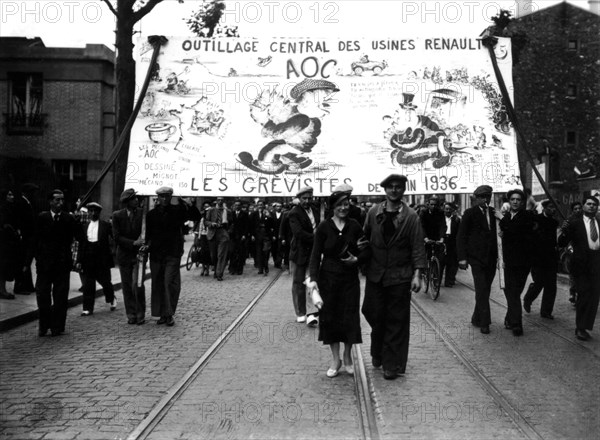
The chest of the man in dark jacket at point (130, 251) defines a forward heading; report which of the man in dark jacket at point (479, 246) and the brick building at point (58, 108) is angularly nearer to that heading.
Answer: the man in dark jacket

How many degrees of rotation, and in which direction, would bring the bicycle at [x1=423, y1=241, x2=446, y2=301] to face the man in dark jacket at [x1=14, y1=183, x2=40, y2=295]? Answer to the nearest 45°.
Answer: approximately 90° to its right

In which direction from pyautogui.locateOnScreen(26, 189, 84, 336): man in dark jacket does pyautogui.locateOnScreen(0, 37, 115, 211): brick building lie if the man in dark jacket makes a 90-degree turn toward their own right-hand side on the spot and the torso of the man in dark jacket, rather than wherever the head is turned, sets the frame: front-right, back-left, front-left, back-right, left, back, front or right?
right

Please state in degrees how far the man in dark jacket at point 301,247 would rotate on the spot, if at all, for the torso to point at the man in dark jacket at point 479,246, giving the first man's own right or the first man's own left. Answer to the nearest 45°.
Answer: approximately 45° to the first man's own left

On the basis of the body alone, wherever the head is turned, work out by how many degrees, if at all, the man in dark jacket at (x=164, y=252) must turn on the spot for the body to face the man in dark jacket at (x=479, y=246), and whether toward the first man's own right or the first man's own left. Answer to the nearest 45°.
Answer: approximately 90° to the first man's own left
